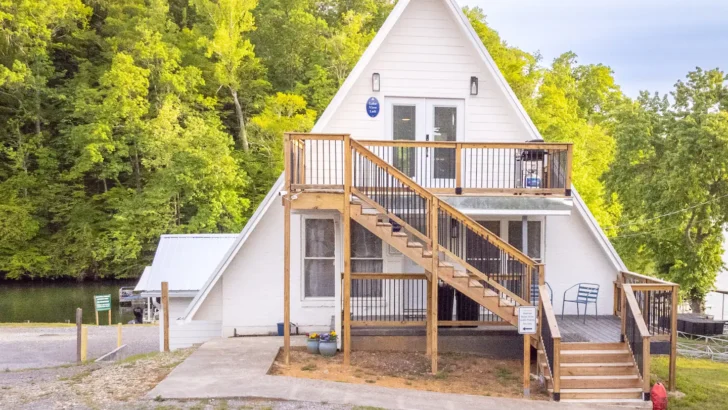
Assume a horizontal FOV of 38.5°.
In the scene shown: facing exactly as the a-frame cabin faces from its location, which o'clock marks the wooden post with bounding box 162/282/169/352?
The wooden post is roughly at 3 o'clock from the a-frame cabin.

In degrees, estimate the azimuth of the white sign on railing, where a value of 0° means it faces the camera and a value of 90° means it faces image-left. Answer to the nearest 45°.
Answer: approximately 0°

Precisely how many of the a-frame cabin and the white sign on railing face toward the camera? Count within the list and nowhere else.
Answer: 2

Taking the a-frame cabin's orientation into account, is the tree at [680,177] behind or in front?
behind

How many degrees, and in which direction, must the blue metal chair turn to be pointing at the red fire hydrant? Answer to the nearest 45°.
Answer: approximately 45° to its left

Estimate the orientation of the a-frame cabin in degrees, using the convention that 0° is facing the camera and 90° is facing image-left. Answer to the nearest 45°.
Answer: approximately 0°
